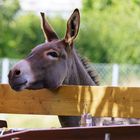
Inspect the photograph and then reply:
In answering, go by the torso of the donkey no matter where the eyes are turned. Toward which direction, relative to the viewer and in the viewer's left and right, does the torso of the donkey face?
facing the viewer and to the left of the viewer
